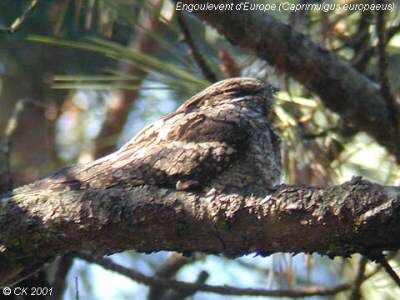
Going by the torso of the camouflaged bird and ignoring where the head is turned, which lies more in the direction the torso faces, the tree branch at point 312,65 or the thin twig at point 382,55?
the thin twig

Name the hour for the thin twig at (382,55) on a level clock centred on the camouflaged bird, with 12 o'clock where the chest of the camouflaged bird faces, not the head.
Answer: The thin twig is roughly at 12 o'clock from the camouflaged bird.

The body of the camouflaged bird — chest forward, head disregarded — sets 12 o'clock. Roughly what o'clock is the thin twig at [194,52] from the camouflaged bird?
The thin twig is roughly at 9 o'clock from the camouflaged bird.

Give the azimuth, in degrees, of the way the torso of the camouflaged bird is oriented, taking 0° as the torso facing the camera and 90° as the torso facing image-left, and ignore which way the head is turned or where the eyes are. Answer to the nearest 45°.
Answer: approximately 270°
